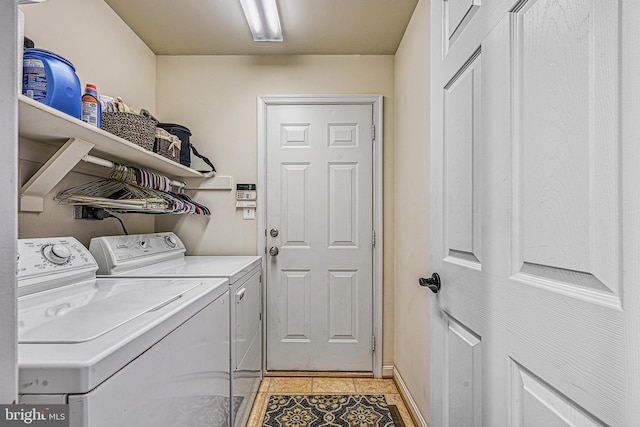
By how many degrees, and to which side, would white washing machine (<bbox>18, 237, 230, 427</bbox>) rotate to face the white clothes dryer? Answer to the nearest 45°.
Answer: approximately 90° to its left

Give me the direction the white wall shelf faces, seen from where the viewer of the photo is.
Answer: facing the viewer and to the right of the viewer

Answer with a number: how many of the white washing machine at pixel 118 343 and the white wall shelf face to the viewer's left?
0

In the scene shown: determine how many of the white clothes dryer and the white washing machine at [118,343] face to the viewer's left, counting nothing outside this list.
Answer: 0

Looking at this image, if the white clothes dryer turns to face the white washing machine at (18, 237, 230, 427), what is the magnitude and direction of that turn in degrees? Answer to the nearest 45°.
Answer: approximately 90° to its right

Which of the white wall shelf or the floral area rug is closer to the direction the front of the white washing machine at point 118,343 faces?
the floral area rug

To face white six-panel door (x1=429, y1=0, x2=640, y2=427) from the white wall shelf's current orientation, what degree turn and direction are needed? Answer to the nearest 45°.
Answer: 0° — it already faces it

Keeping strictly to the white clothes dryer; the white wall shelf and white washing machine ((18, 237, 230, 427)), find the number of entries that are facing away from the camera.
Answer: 0

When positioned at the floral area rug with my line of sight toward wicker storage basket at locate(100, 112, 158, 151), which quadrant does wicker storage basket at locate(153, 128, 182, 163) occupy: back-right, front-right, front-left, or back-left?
front-right

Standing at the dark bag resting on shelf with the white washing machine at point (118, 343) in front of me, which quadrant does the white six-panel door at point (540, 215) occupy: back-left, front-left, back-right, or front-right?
front-left
